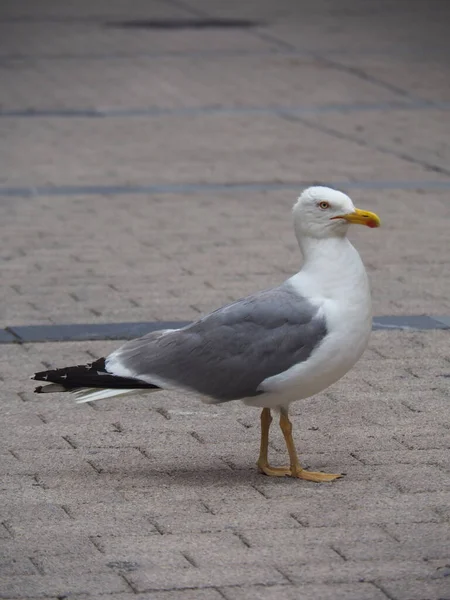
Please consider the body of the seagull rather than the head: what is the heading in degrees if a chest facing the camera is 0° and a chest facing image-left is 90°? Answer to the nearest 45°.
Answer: approximately 270°
